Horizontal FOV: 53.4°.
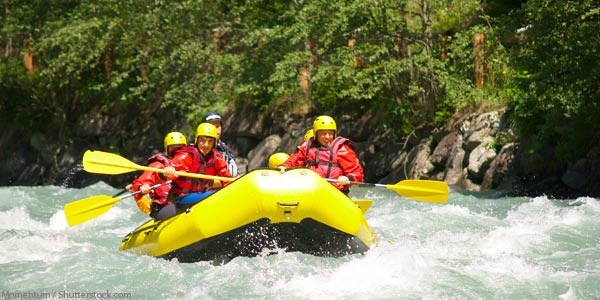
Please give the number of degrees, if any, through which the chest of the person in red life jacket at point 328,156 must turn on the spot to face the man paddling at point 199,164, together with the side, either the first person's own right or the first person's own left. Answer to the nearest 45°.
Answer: approximately 90° to the first person's own right

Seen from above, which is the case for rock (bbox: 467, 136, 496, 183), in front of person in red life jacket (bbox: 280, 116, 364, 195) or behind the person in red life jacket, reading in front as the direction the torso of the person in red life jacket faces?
behind

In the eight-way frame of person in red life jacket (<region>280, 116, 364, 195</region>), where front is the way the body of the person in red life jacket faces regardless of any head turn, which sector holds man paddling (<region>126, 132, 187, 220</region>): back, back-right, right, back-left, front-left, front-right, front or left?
right

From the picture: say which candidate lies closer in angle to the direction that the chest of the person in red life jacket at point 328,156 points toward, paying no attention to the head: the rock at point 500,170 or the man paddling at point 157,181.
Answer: the man paddling

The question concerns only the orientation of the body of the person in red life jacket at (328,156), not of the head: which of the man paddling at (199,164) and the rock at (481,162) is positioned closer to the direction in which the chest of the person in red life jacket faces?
the man paddling

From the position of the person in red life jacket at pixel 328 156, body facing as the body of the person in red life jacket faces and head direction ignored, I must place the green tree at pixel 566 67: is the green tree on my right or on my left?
on my left

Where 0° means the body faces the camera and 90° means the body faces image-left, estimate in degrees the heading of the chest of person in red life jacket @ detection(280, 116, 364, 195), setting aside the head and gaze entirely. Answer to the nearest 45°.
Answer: approximately 0°
